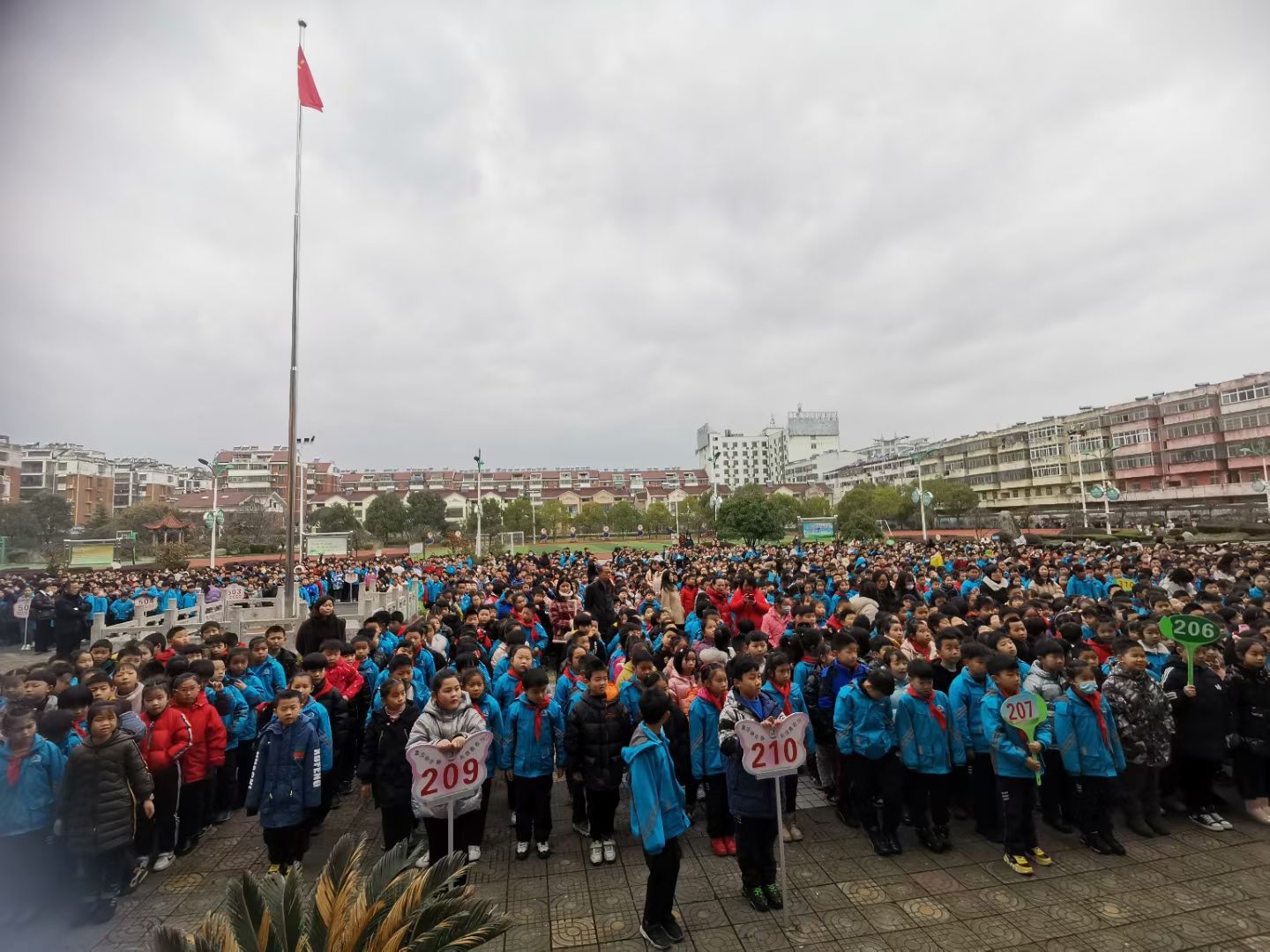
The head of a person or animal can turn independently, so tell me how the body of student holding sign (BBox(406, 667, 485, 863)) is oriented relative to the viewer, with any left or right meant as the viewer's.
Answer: facing the viewer and to the right of the viewer

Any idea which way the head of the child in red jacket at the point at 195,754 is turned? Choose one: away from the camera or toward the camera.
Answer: toward the camera

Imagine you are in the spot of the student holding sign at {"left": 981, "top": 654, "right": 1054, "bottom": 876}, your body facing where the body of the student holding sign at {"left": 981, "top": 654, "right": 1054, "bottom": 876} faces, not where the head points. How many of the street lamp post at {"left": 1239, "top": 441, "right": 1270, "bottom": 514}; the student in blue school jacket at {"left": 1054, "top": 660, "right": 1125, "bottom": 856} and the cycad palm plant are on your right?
1

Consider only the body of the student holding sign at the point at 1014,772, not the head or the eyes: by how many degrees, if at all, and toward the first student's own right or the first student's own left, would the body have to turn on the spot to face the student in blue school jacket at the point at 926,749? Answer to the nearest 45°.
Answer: approximately 135° to the first student's own right

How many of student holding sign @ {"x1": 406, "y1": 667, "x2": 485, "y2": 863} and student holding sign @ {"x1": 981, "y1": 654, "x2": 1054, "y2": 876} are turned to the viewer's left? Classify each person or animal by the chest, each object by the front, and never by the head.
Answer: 0

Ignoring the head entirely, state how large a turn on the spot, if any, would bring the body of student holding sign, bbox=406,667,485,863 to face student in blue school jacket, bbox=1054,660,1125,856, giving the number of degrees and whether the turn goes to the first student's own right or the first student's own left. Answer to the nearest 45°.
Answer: approximately 45° to the first student's own left

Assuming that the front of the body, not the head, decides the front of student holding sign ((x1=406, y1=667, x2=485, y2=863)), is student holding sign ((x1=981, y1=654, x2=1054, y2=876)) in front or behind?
in front

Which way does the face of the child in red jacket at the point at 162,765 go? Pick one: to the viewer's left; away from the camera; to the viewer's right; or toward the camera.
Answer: toward the camera

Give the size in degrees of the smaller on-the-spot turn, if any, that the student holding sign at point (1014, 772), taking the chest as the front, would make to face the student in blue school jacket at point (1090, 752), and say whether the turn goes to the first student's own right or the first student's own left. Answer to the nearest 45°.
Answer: approximately 90° to the first student's own left

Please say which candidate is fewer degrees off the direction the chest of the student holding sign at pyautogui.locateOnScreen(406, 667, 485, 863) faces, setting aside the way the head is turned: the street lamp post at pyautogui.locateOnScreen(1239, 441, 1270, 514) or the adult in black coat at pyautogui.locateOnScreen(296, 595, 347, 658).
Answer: the street lamp post

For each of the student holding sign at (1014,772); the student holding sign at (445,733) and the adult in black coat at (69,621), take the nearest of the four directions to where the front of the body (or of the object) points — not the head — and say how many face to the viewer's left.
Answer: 0

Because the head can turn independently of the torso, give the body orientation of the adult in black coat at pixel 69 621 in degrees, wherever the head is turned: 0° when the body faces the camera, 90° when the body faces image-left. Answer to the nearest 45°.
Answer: approximately 315°

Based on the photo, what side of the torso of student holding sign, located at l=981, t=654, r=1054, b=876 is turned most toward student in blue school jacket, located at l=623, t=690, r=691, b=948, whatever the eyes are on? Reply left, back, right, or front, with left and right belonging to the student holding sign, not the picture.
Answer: right

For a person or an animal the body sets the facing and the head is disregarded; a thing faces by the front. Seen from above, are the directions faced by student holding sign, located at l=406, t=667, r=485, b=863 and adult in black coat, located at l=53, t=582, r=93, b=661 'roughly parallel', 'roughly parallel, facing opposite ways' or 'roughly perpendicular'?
roughly parallel
